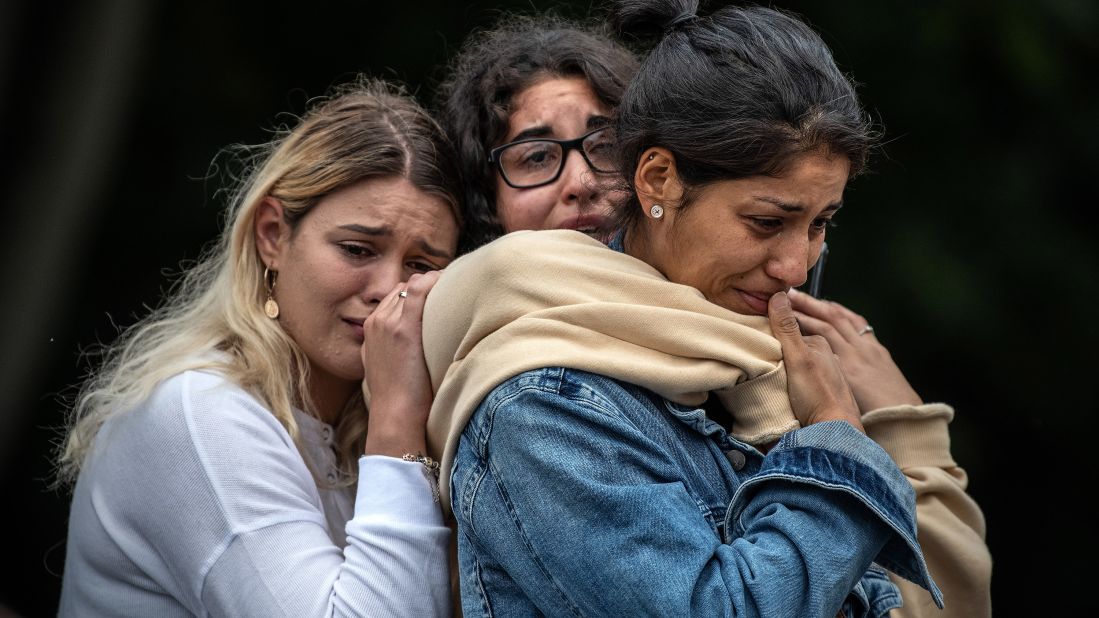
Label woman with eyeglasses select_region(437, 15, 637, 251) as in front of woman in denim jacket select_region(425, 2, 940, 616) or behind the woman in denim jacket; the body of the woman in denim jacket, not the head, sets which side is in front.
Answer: behind

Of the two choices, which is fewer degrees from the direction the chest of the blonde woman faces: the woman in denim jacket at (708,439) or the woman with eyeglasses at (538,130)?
the woman in denim jacket

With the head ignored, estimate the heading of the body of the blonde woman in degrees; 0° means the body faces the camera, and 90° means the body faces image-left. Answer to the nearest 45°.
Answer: approximately 315°
